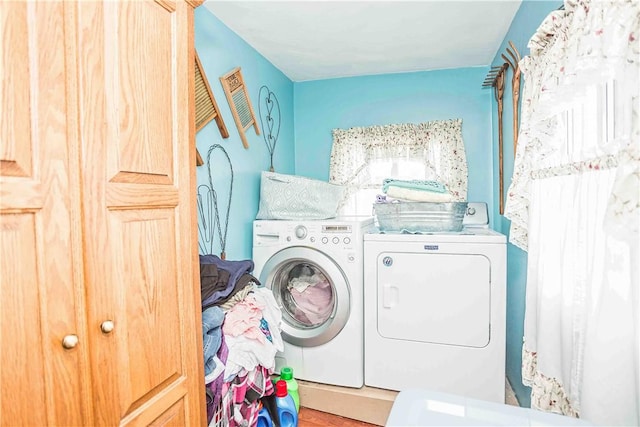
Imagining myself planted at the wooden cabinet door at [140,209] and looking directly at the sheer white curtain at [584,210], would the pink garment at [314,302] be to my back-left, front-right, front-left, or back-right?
front-left

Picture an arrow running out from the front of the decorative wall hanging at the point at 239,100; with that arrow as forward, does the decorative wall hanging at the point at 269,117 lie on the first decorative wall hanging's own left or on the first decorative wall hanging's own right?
on the first decorative wall hanging's own left

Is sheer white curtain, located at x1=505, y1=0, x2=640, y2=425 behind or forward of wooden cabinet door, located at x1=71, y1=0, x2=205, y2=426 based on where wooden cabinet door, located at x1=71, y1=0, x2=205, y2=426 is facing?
forward

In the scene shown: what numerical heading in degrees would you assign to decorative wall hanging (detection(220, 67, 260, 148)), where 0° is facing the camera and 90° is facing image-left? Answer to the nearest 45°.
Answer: approximately 315°

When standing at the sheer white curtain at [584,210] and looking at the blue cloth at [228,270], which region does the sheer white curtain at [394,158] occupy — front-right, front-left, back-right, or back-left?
front-right

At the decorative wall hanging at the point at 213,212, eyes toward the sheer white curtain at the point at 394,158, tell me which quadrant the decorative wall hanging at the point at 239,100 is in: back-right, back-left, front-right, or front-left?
front-left

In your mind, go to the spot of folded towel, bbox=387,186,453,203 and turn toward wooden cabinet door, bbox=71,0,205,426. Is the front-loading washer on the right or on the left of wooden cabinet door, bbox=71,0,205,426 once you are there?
right

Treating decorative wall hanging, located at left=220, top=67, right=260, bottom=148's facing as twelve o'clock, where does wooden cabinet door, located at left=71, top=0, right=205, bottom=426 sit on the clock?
The wooden cabinet door is roughly at 2 o'clock from the decorative wall hanging.

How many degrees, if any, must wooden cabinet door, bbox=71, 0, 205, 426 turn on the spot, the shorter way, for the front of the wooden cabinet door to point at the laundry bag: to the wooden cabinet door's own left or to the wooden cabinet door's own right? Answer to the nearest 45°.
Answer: approximately 90° to the wooden cabinet door's own left

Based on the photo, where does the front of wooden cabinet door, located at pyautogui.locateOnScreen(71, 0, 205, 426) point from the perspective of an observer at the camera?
facing the viewer and to the right of the viewer

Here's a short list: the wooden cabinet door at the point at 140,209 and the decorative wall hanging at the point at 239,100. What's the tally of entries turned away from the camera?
0
